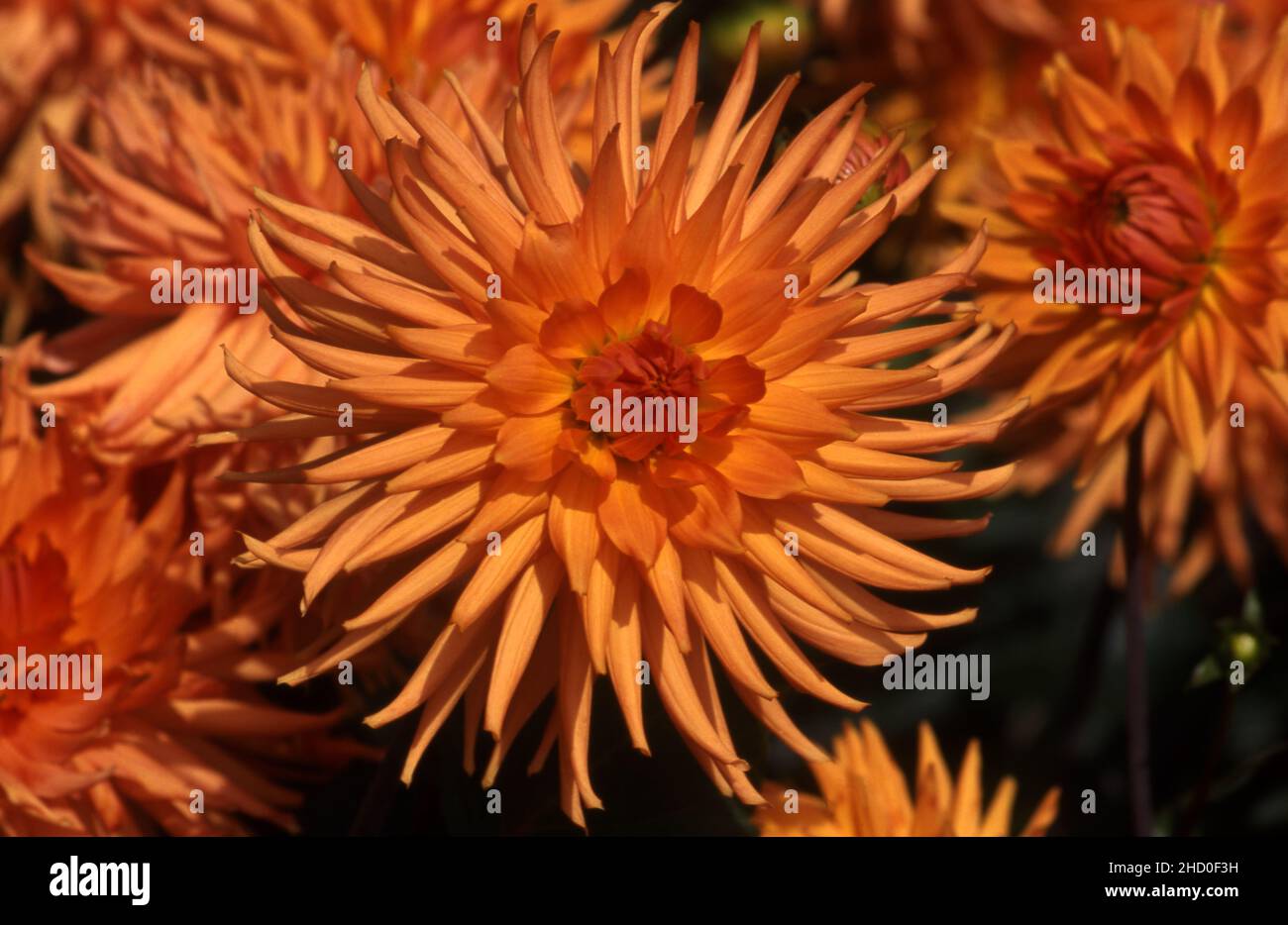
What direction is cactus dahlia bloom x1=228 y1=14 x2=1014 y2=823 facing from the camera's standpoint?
toward the camera

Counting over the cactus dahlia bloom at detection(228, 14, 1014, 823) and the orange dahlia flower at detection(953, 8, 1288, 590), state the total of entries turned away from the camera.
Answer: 0

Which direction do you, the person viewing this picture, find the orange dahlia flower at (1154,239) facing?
facing the viewer and to the left of the viewer
